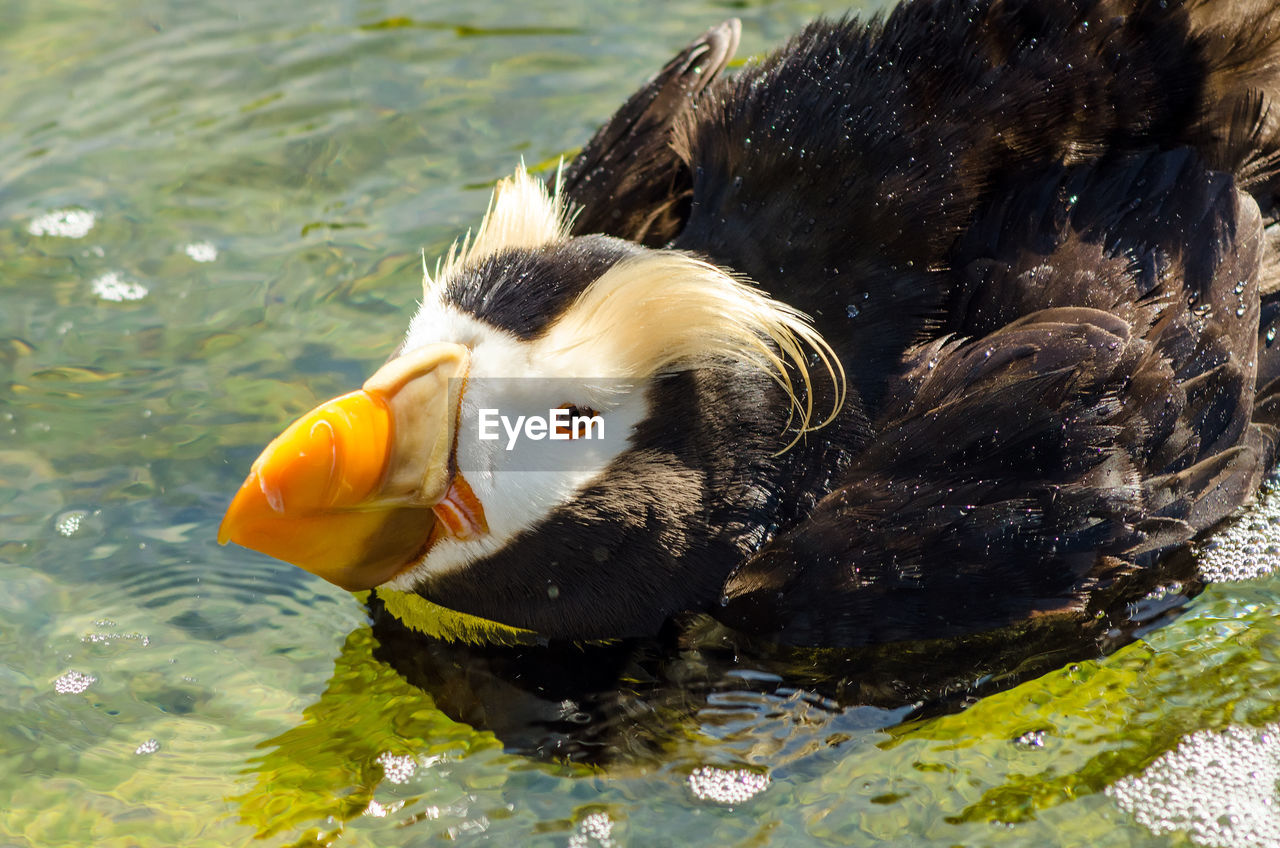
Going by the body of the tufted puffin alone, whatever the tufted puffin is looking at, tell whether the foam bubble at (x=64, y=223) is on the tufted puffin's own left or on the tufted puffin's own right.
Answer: on the tufted puffin's own right

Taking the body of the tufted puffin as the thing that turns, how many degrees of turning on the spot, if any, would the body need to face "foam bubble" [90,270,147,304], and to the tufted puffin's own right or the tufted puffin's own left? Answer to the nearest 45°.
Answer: approximately 90° to the tufted puffin's own right

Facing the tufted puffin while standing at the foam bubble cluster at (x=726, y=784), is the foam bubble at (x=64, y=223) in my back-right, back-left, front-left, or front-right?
front-left
